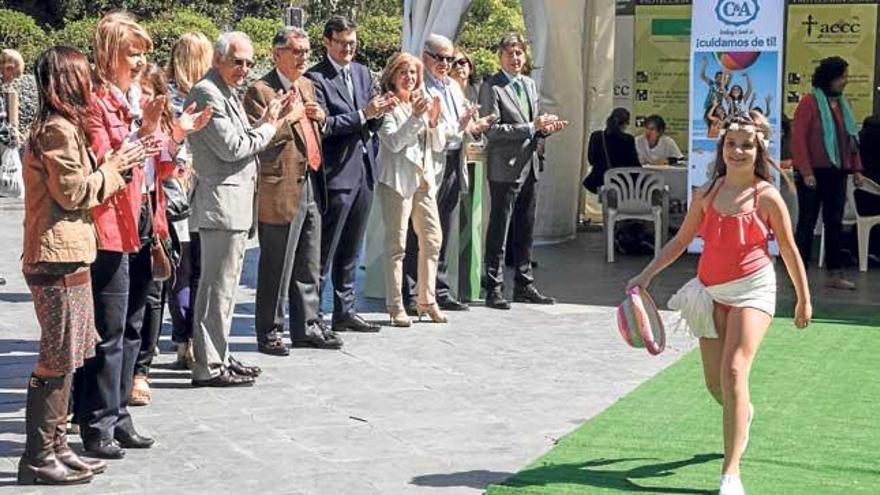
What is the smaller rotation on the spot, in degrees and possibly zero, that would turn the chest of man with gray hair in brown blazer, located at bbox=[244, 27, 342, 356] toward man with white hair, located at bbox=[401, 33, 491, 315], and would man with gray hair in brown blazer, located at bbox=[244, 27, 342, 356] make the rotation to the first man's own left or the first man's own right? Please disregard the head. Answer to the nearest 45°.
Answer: approximately 90° to the first man's own left

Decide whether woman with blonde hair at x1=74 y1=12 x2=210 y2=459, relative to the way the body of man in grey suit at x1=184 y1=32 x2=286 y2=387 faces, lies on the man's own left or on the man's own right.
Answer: on the man's own right

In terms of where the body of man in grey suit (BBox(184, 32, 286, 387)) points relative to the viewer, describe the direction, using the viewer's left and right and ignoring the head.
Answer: facing to the right of the viewer

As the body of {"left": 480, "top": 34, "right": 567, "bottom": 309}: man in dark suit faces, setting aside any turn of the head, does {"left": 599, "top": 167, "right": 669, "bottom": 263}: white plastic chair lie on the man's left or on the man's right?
on the man's left

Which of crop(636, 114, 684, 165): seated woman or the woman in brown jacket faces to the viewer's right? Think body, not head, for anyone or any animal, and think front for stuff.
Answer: the woman in brown jacket

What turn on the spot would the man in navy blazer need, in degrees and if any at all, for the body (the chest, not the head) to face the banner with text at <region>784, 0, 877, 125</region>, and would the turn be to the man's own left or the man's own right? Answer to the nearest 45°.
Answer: approximately 90° to the man's own left

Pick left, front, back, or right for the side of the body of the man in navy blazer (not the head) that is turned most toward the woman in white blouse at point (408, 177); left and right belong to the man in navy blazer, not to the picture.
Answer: left

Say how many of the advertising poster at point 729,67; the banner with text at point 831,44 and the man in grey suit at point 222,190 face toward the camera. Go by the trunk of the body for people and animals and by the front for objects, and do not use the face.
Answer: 2

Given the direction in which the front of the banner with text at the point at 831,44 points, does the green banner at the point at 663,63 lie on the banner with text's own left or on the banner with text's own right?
on the banner with text's own right

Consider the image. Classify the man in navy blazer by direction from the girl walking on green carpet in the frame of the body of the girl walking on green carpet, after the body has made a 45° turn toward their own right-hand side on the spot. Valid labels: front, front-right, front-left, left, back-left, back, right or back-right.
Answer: right

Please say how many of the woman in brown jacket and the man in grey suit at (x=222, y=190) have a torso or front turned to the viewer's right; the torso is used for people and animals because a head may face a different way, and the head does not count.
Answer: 2

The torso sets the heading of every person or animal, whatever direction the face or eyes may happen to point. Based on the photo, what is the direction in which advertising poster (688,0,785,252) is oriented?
toward the camera

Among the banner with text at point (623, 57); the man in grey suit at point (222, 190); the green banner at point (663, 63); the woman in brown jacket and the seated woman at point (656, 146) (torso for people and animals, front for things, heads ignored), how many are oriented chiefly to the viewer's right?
2

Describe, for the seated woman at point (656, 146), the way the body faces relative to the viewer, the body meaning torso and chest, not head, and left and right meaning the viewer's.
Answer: facing the viewer and to the left of the viewer
